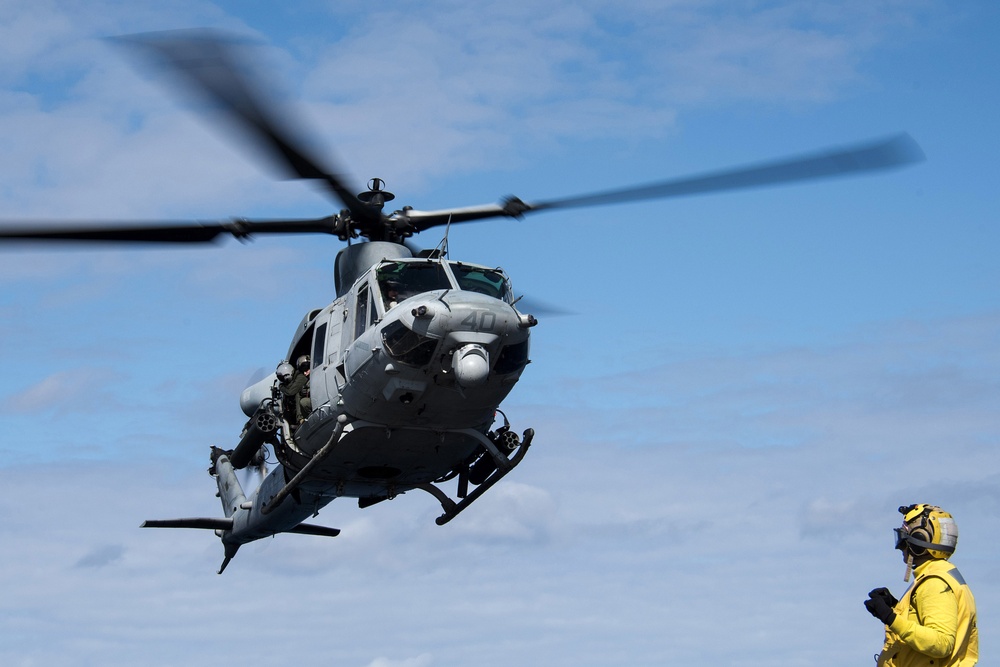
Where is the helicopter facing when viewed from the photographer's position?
facing the viewer and to the right of the viewer
